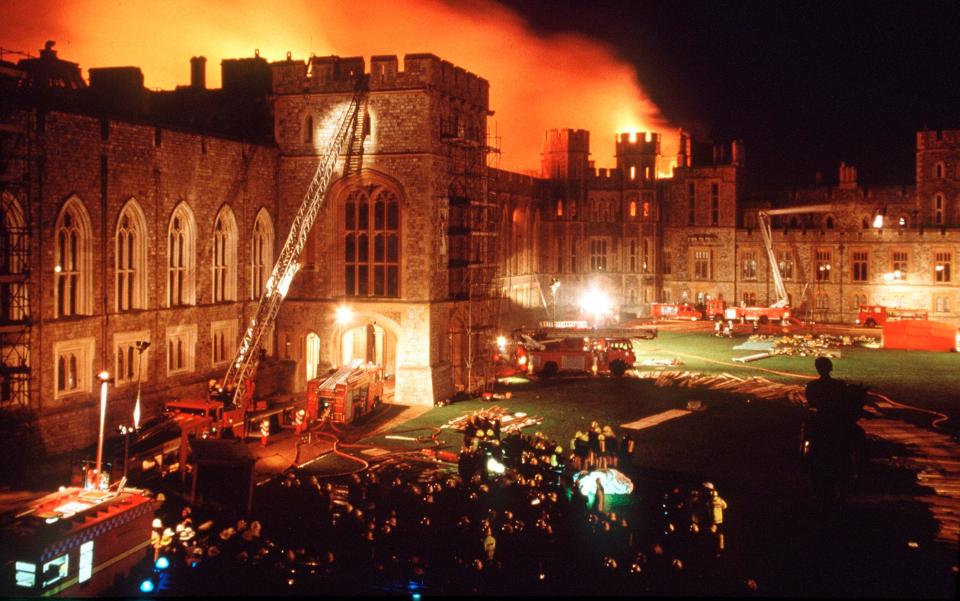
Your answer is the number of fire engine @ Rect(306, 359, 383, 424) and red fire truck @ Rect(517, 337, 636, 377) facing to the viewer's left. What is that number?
0

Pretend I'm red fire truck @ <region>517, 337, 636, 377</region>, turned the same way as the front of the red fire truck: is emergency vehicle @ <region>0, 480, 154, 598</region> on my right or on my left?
on my right

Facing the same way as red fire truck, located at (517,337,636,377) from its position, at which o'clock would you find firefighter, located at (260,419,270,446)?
The firefighter is roughly at 4 o'clock from the red fire truck.

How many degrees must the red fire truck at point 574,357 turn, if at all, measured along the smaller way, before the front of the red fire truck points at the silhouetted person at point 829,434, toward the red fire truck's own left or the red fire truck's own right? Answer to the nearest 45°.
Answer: approximately 90° to the red fire truck's own right

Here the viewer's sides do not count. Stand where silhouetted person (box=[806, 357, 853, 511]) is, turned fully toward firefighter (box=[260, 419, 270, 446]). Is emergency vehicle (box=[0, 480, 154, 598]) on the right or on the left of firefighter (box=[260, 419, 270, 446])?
left

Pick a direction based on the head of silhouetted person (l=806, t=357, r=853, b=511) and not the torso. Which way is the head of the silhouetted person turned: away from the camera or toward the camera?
away from the camera

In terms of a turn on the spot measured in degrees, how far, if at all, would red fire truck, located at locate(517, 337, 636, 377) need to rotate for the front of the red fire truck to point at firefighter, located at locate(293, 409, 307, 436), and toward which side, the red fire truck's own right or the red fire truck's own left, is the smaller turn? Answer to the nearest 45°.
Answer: approximately 135° to the red fire truck's own right

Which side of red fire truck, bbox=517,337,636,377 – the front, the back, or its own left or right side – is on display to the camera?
right

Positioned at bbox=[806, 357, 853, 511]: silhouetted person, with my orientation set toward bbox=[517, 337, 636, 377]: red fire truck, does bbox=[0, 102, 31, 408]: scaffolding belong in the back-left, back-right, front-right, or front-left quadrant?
front-left
